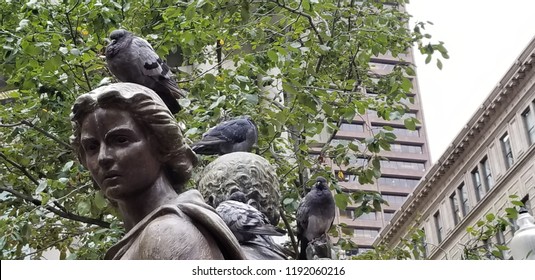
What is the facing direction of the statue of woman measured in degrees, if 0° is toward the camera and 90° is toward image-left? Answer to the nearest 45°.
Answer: approximately 45°

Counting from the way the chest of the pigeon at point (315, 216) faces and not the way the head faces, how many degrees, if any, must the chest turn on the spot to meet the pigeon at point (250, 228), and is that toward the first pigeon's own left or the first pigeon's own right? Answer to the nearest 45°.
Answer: approximately 90° to the first pigeon's own right

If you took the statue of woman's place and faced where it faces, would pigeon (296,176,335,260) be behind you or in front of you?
behind

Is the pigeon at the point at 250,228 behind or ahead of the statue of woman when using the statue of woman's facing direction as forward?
behind

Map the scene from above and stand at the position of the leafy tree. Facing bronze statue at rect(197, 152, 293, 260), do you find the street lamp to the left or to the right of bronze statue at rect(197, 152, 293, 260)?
left
